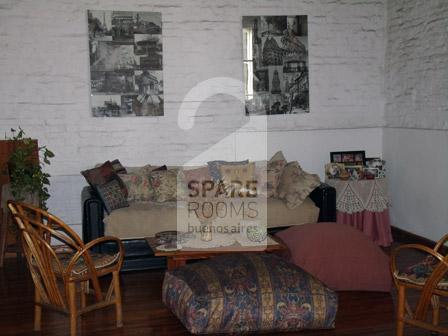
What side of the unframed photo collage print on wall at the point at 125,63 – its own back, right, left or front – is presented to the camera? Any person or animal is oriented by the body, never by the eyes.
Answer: front

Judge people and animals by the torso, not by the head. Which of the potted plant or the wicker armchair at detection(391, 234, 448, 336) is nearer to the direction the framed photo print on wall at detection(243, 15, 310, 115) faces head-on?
the wicker armchair

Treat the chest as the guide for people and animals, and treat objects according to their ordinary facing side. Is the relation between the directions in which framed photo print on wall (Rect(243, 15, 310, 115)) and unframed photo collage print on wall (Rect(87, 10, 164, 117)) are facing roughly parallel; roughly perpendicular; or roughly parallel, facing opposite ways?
roughly parallel

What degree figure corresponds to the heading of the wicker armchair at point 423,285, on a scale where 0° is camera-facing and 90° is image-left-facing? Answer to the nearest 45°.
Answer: approximately 135°

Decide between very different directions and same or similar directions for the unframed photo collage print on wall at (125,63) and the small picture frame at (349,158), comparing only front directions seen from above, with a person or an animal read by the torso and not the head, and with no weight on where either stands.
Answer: same or similar directions

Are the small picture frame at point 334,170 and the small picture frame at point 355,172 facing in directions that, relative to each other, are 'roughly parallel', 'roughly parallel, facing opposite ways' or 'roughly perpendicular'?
roughly parallel

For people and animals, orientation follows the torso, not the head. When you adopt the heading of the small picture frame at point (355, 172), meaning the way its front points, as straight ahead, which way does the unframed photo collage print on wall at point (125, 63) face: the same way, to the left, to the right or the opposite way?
the same way

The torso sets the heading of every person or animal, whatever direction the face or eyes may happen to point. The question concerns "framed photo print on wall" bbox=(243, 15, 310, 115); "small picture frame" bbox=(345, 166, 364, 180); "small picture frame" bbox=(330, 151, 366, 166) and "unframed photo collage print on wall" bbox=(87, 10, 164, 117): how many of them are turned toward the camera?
4

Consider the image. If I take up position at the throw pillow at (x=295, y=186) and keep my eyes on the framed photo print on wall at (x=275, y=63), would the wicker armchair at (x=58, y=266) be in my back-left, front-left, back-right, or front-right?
back-left

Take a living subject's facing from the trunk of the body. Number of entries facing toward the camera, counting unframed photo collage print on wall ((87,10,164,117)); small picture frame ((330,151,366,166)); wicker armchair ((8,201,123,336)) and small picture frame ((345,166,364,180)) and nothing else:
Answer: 3

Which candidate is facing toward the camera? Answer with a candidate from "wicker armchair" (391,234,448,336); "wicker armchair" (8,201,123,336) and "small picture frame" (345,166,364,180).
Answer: the small picture frame

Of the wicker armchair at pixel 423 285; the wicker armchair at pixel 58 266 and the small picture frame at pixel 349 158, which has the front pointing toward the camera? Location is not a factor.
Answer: the small picture frame

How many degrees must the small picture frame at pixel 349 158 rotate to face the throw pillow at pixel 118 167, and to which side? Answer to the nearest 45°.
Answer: approximately 45° to its right

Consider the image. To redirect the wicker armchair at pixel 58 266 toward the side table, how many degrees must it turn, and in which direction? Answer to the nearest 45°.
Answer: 0° — it already faces it

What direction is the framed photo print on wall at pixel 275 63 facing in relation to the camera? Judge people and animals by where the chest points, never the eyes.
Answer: toward the camera

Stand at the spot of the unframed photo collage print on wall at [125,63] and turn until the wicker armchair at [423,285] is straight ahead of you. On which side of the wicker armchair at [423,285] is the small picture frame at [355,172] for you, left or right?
left

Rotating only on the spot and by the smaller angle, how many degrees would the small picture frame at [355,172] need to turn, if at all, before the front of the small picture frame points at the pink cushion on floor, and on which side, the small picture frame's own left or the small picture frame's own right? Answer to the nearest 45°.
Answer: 0° — it already faces it
